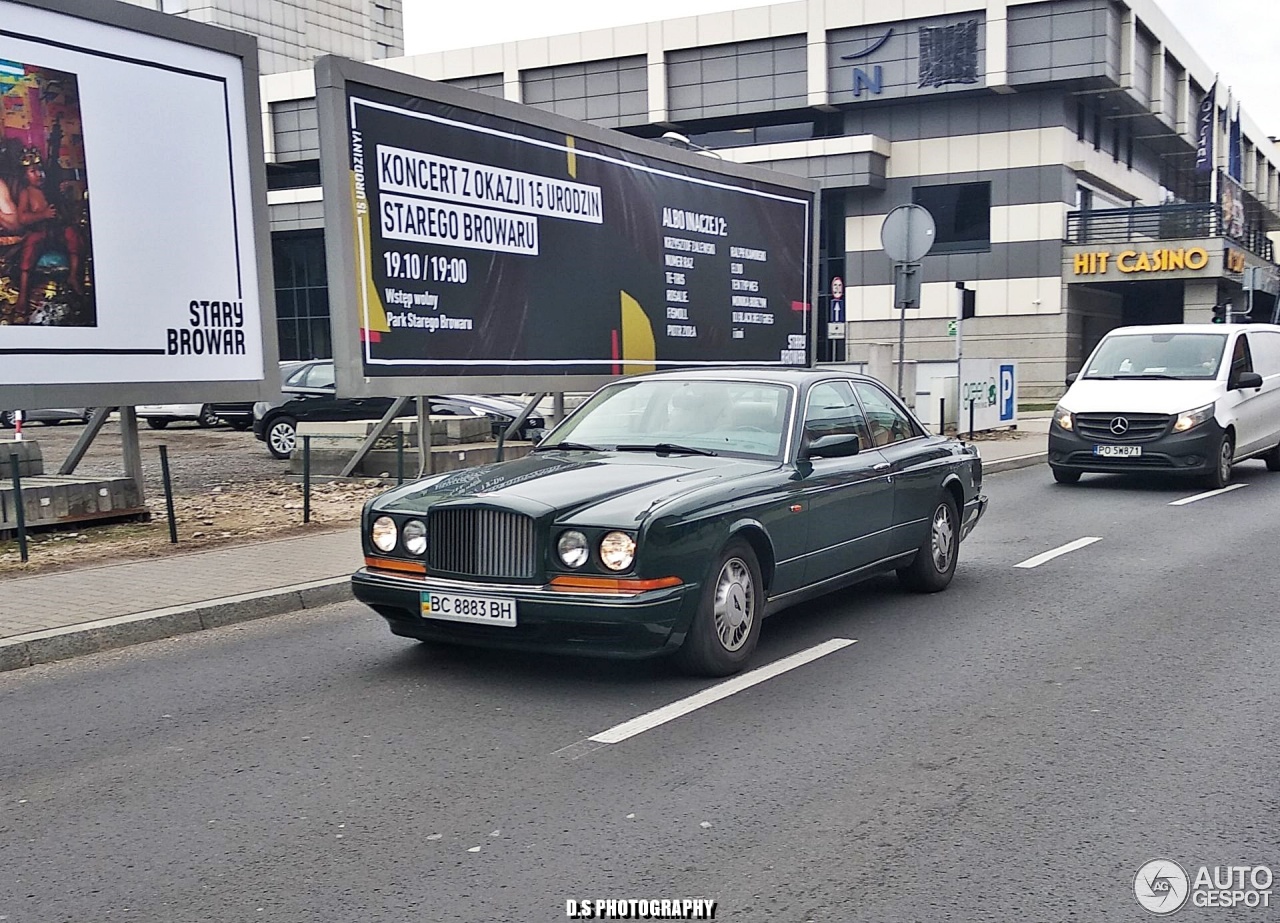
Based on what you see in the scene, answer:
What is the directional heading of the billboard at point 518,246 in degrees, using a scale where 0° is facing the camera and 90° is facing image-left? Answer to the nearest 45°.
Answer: approximately 315°

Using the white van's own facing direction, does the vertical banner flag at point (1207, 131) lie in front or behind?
behind

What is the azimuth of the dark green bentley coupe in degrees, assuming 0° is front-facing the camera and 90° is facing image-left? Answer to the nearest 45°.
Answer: approximately 45°

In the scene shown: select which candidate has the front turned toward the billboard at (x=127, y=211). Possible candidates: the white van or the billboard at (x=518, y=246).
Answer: the white van

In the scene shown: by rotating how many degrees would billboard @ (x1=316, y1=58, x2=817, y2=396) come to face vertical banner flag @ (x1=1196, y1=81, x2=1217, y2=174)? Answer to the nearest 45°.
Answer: approximately 90° to its left

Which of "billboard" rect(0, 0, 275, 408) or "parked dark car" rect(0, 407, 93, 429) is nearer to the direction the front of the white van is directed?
the billboard

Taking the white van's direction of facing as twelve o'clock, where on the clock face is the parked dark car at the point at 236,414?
The parked dark car is roughly at 2 o'clock from the white van.

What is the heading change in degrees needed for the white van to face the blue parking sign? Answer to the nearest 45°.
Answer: approximately 135° to its right

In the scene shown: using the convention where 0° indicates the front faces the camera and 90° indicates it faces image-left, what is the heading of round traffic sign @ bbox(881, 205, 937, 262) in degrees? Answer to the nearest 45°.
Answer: approximately 180°

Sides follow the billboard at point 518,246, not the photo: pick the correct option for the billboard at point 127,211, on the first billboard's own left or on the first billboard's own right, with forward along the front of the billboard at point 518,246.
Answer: on the first billboard's own right

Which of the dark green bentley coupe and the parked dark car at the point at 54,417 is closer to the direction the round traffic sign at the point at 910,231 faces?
the parked dark car
